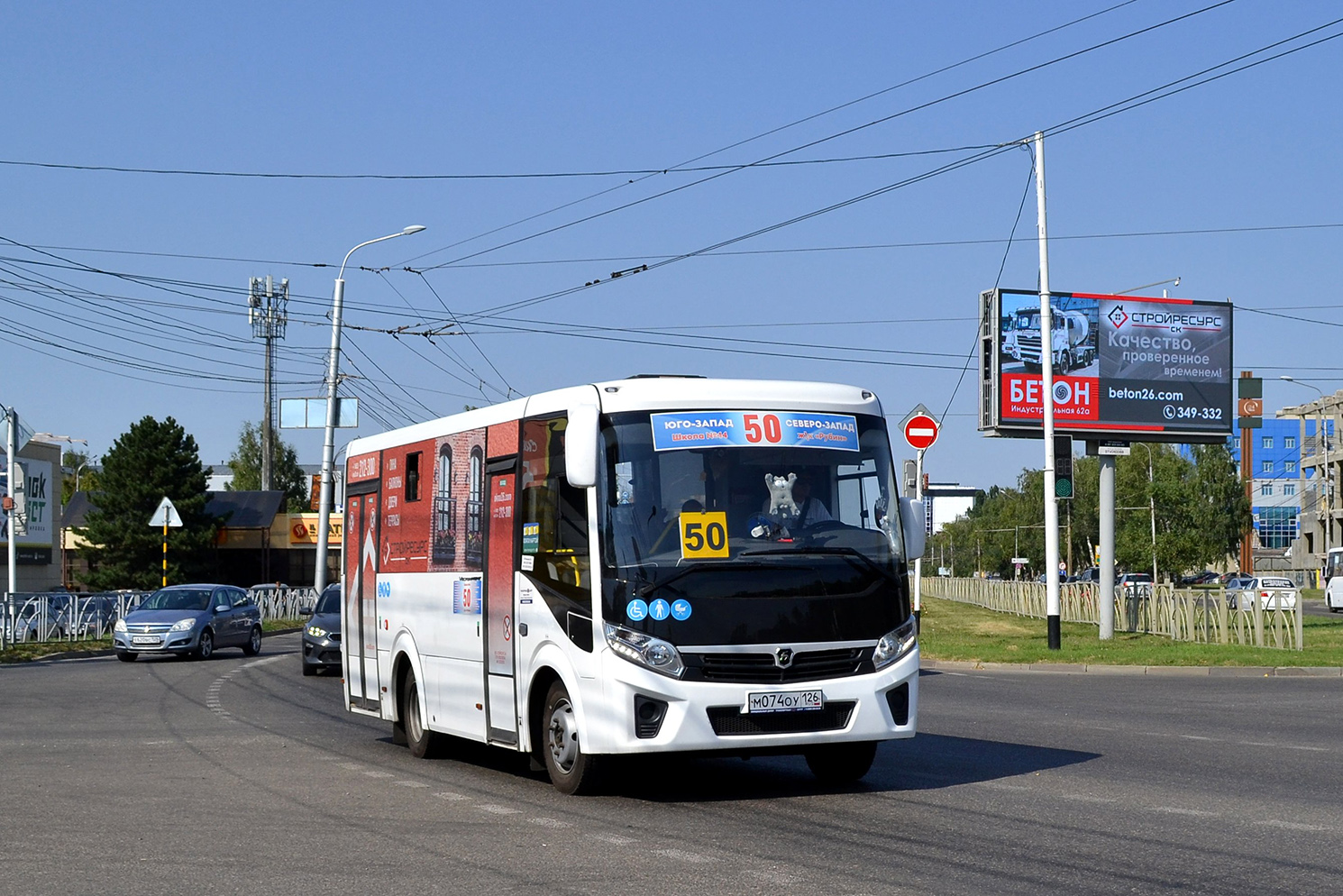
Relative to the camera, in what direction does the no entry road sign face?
facing the viewer

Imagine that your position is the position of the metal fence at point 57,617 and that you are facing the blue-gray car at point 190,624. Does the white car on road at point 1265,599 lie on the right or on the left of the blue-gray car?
left

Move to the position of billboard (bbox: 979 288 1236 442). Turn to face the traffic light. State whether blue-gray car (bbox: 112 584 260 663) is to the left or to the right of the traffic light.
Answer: right

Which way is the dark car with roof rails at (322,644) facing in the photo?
toward the camera

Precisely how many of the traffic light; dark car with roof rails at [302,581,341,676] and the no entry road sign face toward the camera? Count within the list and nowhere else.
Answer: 3

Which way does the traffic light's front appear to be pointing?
toward the camera

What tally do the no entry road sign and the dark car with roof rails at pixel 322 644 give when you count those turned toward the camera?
2

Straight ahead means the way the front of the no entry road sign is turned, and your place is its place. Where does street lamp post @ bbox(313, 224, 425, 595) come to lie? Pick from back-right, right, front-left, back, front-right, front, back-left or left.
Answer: back-right

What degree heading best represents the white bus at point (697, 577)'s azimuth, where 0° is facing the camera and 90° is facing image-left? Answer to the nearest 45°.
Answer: approximately 315°

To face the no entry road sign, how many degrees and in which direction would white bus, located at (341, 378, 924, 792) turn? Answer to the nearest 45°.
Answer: approximately 135° to its left

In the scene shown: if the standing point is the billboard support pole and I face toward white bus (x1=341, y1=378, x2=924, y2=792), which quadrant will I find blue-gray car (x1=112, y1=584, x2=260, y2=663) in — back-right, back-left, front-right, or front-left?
front-right

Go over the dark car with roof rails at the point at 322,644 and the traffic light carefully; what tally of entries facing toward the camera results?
2

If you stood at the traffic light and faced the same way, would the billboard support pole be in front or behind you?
behind

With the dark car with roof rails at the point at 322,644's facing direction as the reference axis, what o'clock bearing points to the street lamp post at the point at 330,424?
The street lamp post is roughly at 6 o'clock from the dark car with roof rails.
